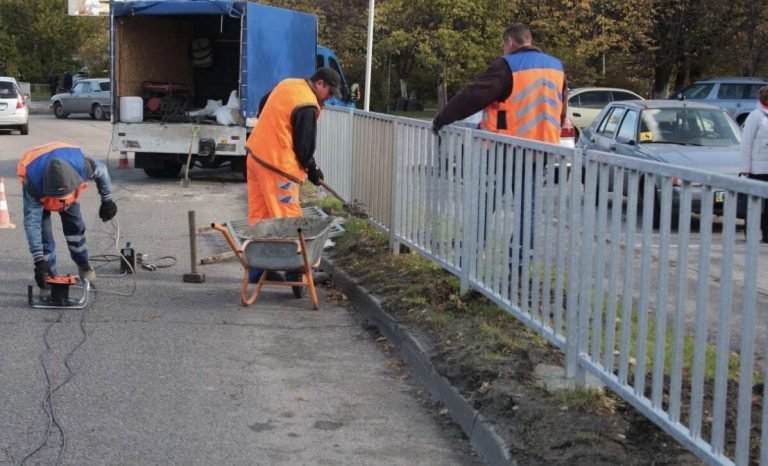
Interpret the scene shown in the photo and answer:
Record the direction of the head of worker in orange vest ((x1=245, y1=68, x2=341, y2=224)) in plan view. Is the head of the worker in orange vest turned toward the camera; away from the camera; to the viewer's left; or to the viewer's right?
to the viewer's right

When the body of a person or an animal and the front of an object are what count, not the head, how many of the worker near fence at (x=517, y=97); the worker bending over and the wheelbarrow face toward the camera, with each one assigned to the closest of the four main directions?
1

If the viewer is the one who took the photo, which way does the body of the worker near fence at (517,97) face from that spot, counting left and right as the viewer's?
facing away from the viewer and to the left of the viewer

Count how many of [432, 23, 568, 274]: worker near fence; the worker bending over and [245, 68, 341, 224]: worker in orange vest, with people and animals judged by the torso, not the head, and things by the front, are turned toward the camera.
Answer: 1

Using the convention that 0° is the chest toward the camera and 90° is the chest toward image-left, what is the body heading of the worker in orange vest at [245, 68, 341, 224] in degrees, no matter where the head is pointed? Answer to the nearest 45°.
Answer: approximately 270°

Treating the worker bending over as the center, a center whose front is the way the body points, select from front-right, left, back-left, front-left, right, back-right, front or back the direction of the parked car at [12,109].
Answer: back

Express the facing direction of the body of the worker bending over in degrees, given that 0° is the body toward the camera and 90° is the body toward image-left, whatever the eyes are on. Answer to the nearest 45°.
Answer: approximately 0°
